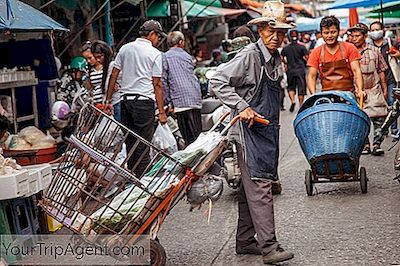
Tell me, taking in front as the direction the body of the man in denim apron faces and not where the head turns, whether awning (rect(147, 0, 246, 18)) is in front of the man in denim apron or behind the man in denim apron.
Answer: behind

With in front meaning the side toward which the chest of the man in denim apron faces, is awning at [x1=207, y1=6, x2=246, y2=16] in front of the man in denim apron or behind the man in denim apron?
behind

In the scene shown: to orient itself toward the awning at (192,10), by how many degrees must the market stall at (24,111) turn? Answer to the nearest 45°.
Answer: approximately 90° to its left

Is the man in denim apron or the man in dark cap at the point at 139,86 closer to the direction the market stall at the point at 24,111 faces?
the man in denim apron

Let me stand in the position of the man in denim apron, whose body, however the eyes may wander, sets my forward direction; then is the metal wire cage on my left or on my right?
on my right

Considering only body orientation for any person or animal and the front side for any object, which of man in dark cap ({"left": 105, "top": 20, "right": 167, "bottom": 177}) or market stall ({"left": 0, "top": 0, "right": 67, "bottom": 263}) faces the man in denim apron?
the market stall

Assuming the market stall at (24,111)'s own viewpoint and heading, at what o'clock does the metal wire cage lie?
The metal wire cage is roughly at 1 o'clock from the market stall.

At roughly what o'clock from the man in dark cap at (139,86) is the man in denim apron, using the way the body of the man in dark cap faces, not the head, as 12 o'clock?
The man in denim apron is roughly at 4 o'clock from the man in dark cap.

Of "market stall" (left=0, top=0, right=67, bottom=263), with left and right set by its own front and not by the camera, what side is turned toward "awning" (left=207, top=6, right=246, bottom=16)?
left

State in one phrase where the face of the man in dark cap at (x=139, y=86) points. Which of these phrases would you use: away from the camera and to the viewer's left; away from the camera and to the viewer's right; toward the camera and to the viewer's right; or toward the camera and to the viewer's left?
away from the camera and to the viewer's right

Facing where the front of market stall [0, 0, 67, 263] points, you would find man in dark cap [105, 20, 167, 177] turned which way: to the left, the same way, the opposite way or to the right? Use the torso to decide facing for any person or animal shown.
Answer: to the left

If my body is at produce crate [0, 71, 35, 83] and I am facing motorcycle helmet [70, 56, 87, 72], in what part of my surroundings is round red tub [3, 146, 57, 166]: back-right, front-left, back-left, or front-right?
back-right

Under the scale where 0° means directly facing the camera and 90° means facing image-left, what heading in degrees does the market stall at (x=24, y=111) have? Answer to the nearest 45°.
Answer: approximately 315°
